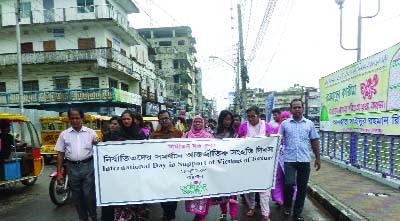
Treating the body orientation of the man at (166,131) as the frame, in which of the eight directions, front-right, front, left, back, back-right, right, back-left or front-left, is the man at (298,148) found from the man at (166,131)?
left

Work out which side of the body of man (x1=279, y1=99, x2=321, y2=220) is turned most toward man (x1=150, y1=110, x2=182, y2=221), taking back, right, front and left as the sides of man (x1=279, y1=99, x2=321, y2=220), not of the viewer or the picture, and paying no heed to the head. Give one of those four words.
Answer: right

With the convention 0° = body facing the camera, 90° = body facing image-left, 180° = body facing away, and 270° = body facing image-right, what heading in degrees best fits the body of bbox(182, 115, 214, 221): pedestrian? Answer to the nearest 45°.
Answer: approximately 0°

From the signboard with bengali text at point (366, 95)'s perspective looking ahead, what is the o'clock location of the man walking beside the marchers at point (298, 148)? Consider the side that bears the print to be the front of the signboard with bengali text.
The man walking beside the marchers is roughly at 11 o'clock from the signboard with bengali text.

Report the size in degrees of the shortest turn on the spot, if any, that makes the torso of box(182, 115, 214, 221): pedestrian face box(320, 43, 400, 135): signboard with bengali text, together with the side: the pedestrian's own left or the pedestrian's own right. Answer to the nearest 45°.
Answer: approximately 135° to the pedestrian's own left
